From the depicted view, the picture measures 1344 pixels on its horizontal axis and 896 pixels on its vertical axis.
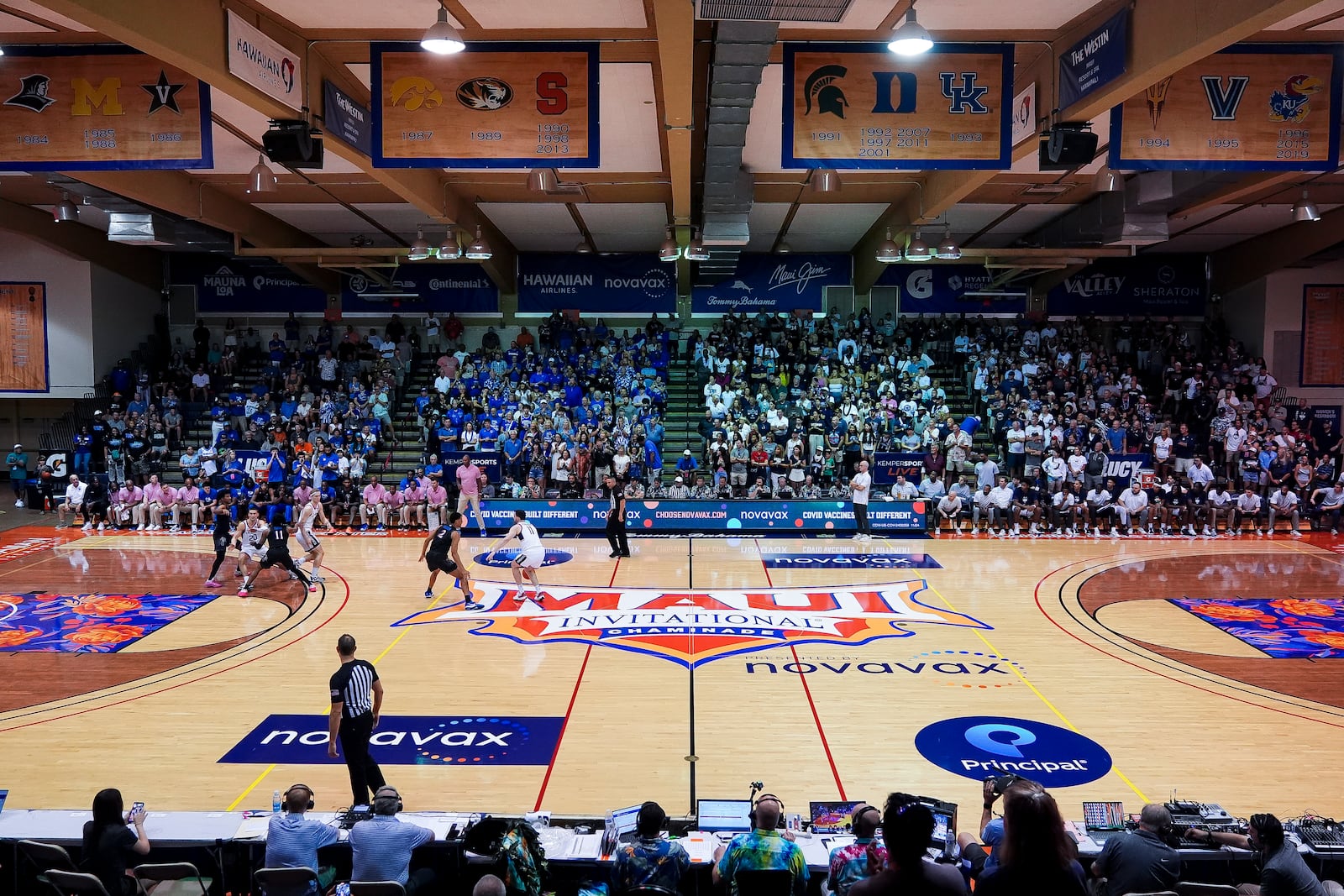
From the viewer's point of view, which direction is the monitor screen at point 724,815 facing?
toward the camera

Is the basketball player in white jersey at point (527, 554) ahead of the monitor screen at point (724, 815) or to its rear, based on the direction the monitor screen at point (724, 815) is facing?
to the rear

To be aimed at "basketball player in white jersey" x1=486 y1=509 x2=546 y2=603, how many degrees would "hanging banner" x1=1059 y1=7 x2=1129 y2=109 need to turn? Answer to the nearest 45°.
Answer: approximately 45° to its right

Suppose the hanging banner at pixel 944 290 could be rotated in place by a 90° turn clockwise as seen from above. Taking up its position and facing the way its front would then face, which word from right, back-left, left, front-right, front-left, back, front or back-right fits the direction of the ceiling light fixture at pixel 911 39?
left

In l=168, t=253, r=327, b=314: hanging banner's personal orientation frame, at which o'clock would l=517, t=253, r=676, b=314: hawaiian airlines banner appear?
The hawaiian airlines banner is roughly at 10 o'clock from the hanging banner.

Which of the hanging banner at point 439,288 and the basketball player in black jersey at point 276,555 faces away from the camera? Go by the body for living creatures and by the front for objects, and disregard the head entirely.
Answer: the basketball player in black jersey

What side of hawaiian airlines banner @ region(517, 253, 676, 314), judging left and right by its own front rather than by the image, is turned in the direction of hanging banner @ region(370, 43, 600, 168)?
front

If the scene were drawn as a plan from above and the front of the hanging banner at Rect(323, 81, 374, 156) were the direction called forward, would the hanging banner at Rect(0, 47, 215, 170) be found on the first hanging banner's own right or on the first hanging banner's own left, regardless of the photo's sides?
on the first hanging banner's own right

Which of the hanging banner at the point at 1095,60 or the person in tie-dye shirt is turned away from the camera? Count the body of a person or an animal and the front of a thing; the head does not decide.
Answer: the person in tie-dye shirt

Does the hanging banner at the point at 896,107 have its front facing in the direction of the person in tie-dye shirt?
yes

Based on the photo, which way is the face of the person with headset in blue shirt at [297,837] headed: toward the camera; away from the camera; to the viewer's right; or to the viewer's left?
away from the camera

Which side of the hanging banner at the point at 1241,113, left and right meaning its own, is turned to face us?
front

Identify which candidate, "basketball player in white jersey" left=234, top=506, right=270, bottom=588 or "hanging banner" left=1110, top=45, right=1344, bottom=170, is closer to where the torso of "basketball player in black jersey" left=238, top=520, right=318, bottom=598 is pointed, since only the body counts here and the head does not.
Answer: the basketball player in white jersey

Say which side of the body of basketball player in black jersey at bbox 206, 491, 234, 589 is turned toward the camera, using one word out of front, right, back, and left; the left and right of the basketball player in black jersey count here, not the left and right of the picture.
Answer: right

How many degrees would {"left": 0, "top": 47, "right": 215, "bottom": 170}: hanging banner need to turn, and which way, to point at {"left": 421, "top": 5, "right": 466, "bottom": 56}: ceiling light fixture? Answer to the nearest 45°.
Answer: approximately 45° to its left
